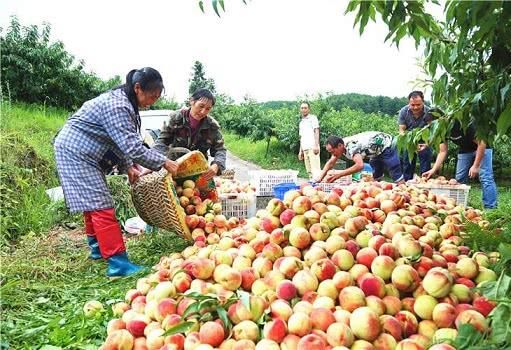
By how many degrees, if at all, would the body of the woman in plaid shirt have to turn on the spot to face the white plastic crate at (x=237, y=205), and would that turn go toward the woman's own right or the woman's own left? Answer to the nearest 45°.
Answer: approximately 45° to the woman's own left

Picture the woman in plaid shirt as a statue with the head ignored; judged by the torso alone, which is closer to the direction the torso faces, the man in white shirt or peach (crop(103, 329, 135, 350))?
the man in white shirt

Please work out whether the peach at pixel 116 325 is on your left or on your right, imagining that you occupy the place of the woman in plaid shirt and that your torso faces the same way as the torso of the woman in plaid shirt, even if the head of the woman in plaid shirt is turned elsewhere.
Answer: on your right

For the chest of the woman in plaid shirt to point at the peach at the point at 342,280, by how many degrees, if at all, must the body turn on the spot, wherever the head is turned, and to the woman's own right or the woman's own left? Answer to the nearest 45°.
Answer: approximately 90° to the woman's own right

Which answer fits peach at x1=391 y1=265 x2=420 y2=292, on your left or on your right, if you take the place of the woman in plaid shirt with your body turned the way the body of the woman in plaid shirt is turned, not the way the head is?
on your right

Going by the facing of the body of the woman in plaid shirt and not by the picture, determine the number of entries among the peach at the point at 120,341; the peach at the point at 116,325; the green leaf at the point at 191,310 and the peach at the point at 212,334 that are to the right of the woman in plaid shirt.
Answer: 4

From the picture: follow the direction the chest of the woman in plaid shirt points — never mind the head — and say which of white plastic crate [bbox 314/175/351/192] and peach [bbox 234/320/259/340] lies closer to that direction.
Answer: the white plastic crate

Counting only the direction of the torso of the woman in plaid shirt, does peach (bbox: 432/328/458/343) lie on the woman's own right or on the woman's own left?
on the woman's own right

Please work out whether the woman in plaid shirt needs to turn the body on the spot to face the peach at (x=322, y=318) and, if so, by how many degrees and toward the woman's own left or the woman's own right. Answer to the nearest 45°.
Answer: approximately 90° to the woman's own right

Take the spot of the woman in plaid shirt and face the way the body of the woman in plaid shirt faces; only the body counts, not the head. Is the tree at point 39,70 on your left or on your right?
on your left

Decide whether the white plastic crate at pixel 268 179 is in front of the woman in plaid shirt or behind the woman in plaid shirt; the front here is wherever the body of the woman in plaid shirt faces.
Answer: in front

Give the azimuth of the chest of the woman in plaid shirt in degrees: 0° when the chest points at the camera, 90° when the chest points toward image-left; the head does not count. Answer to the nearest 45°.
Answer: approximately 270°

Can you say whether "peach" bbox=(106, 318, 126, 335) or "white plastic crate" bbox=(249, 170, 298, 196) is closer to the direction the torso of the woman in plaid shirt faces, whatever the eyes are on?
the white plastic crate

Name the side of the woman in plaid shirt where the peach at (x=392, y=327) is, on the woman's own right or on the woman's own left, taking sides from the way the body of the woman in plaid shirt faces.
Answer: on the woman's own right

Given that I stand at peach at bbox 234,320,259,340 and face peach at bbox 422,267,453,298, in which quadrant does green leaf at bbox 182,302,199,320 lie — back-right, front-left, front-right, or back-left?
back-left

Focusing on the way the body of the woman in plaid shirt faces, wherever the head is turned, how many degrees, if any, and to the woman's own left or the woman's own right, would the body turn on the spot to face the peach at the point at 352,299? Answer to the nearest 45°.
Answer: approximately 90° to the woman's own right

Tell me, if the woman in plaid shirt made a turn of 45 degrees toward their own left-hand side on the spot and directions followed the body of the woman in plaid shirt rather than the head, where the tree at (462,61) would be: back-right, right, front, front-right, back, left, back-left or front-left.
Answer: right

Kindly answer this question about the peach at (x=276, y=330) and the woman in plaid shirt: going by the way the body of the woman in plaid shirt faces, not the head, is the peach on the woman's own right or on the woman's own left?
on the woman's own right
